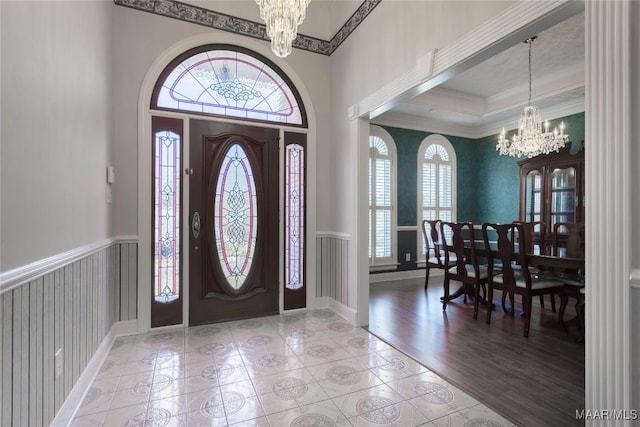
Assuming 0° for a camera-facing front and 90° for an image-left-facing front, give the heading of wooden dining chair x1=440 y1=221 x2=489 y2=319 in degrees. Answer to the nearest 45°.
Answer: approximately 225°

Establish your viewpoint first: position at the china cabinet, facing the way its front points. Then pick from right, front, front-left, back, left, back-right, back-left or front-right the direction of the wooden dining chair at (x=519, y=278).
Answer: front-left

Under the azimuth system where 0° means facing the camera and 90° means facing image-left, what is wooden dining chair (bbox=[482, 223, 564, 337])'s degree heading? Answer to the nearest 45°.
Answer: approximately 225°

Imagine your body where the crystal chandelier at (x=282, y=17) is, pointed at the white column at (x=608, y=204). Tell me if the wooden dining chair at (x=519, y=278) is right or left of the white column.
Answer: left

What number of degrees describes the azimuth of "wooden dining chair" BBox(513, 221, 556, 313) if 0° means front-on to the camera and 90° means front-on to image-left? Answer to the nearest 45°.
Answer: approximately 45°

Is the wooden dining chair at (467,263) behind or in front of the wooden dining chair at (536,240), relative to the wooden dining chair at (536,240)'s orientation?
in front

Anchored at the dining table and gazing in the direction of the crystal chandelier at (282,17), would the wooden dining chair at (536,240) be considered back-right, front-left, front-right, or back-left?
back-right

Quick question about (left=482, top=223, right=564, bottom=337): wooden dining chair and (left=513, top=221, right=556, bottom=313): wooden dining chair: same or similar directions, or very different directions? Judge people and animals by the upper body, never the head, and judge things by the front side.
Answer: very different directions

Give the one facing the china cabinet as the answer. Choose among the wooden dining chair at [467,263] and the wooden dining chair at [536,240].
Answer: the wooden dining chair at [467,263]

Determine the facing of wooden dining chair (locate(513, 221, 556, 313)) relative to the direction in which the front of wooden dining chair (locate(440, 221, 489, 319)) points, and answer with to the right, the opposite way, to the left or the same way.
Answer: the opposite way

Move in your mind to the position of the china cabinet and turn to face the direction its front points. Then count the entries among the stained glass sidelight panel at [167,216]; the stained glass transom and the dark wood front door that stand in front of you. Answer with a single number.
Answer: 3

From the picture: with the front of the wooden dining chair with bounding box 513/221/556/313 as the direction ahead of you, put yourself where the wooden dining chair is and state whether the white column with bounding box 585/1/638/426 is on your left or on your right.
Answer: on your left
